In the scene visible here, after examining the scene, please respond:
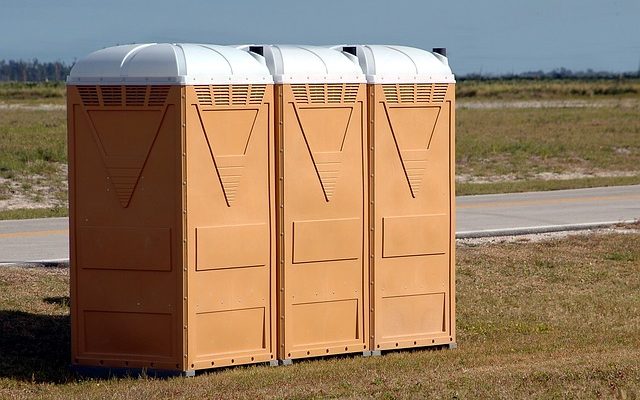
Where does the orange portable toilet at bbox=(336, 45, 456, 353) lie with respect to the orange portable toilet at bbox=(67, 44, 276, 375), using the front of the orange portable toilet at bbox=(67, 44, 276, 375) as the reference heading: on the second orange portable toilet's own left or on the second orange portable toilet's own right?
on the second orange portable toilet's own right
